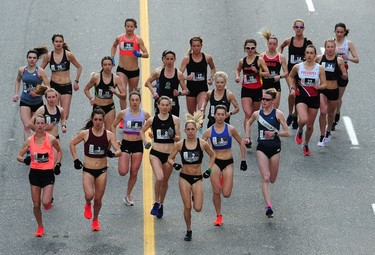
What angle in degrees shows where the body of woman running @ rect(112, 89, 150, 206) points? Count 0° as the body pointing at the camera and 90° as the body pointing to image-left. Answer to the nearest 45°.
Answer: approximately 0°

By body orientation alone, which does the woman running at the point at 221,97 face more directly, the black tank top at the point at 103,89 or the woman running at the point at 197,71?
the black tank top

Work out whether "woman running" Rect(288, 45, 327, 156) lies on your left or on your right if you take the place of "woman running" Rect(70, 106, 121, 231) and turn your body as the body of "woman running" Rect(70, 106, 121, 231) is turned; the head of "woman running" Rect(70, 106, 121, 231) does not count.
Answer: on your left

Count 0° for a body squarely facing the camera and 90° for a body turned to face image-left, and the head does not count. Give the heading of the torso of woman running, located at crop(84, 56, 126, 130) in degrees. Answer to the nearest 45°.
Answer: approximately 0°

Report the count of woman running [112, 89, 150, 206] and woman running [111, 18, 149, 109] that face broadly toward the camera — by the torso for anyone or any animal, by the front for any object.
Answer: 2

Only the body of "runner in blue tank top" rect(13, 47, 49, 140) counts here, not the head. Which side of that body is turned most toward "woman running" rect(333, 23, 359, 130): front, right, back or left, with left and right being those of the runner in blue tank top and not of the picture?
left
